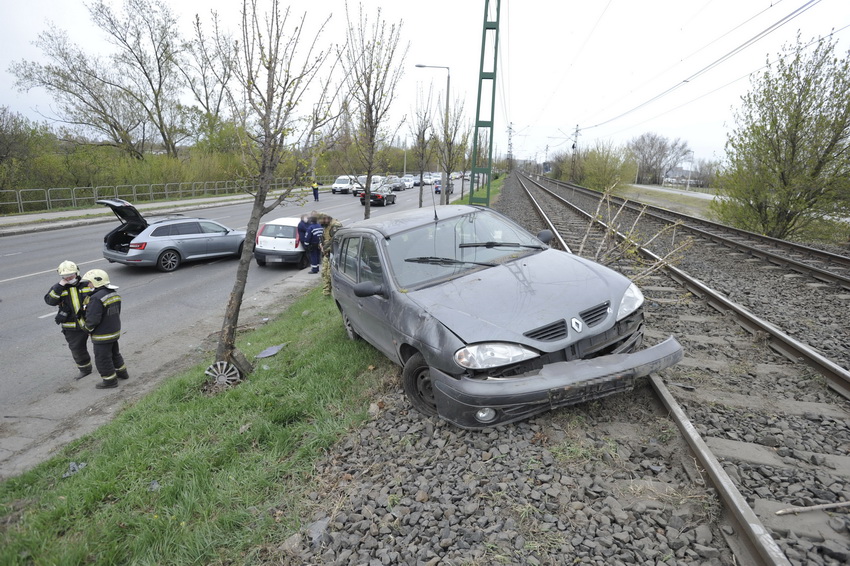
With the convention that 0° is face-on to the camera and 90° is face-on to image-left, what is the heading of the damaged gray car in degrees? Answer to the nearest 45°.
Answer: approximately 315°

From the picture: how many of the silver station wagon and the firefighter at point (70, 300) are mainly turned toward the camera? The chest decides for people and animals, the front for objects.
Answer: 1

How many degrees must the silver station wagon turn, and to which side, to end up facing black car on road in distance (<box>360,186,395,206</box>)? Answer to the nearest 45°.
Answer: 0° — it already faces it

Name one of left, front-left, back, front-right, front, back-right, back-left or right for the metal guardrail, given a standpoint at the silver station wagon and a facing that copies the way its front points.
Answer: front-left

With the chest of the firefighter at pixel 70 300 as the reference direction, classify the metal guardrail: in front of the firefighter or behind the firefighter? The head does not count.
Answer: behind

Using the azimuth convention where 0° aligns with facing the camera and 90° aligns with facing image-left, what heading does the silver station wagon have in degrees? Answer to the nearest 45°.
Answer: approximately 225°

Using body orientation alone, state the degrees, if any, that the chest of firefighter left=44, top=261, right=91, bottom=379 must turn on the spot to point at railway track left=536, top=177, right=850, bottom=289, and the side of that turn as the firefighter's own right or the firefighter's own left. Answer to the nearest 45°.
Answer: approximately 90° to the firefighter's own left

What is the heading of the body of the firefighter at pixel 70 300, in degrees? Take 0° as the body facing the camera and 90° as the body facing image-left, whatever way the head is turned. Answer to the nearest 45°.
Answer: approximately 0°

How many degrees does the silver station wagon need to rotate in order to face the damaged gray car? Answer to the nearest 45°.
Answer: approximately 135° to its right

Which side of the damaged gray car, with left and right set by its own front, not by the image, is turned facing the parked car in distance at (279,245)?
back
